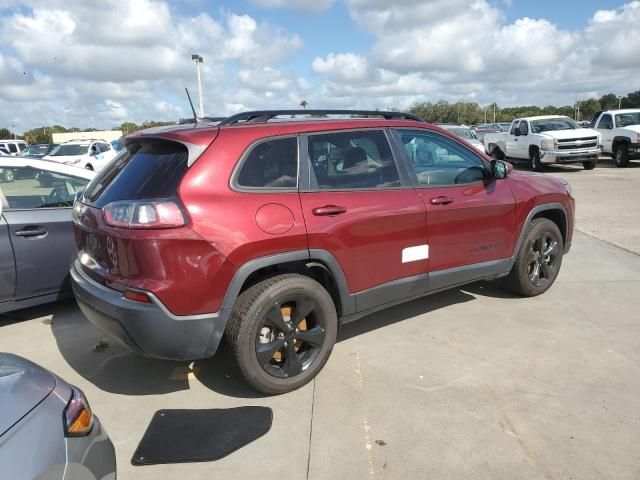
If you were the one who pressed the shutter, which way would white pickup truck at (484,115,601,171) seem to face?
facing the viewer and to the right of the viewer

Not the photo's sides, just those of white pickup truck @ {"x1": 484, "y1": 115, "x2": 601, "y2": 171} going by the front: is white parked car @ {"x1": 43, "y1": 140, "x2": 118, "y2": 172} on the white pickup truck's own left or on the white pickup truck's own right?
on the white pickup truck's own right

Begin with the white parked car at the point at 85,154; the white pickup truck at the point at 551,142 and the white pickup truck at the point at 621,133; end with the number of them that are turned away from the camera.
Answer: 0

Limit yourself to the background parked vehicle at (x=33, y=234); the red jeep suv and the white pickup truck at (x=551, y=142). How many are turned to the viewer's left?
0

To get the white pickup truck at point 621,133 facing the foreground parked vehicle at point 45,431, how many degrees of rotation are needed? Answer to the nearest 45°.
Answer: approximately 45° to its right

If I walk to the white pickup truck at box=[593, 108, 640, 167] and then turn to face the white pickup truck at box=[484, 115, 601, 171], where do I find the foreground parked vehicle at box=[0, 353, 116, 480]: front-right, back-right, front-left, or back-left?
front-left

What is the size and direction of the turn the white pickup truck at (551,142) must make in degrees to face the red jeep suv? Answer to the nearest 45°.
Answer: approximately 45° to its right

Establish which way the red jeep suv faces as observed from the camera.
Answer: facing away from the viewer and to the right of the viewer

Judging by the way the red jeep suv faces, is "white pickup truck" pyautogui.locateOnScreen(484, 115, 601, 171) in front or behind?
in front

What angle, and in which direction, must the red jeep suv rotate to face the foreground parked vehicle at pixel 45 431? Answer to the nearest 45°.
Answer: approximately 180°

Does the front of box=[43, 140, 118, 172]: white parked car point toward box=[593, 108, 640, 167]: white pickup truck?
no

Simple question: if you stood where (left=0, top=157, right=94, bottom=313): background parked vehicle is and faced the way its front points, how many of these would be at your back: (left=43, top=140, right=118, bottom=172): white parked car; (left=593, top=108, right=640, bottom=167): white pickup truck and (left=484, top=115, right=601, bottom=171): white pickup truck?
0

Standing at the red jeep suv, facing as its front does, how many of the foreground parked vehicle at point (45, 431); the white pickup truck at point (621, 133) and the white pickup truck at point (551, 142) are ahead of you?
2

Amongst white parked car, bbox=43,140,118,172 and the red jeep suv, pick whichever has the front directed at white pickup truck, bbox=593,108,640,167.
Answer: the red jeep suv

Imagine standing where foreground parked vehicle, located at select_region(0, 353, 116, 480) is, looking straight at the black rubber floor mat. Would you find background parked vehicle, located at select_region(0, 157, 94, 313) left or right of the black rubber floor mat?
left

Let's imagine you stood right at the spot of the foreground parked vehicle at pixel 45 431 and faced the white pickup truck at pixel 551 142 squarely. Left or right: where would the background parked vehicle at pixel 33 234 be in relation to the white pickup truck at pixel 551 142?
left

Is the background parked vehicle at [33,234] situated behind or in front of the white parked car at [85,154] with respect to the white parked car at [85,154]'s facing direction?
in front
